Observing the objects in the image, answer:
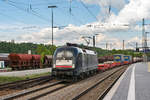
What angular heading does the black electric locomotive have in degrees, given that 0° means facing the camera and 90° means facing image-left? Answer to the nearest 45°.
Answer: approximately 45°

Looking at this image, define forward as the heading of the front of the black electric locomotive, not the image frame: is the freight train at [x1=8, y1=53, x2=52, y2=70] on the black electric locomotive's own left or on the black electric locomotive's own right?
on the black electric locomotive's own right
